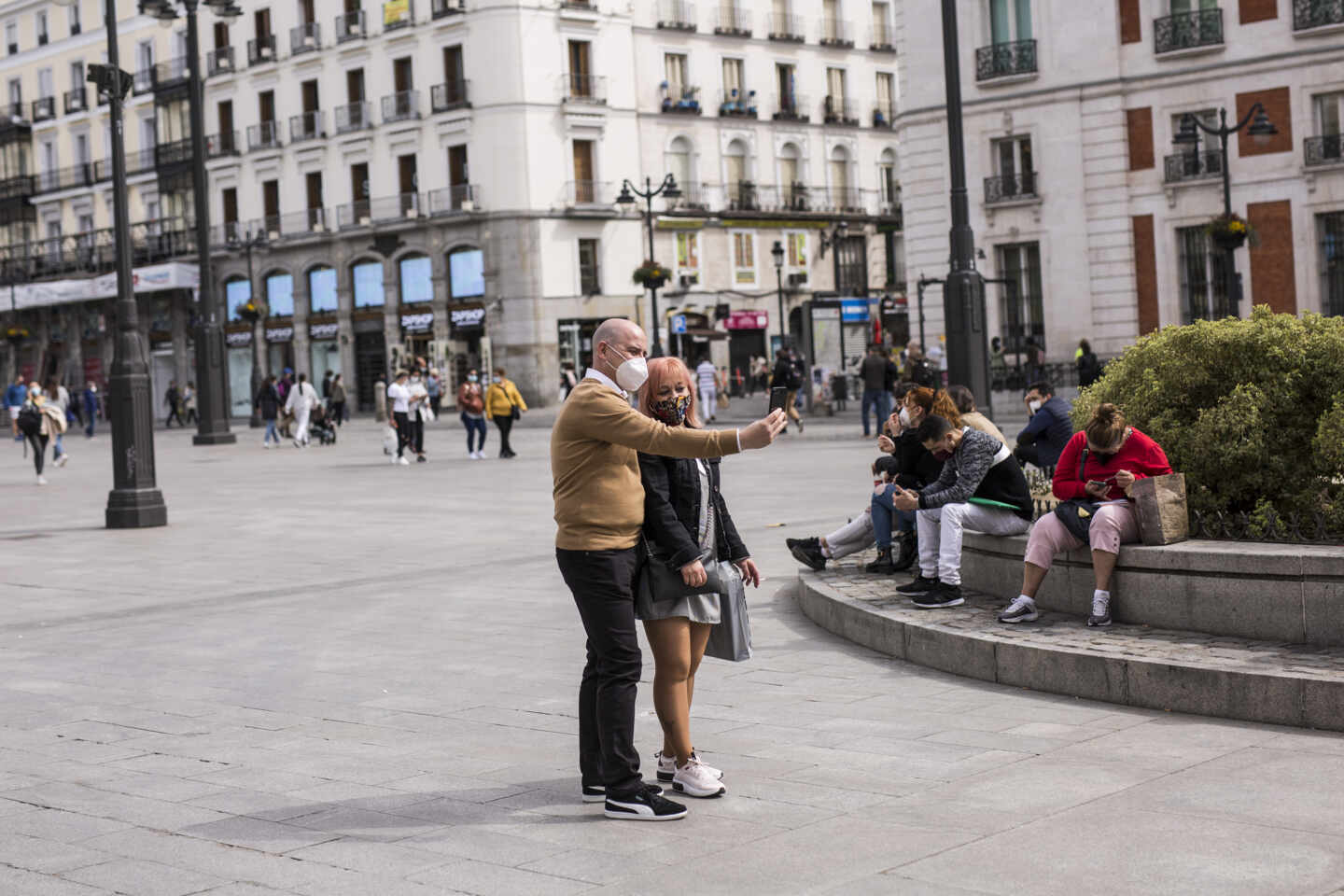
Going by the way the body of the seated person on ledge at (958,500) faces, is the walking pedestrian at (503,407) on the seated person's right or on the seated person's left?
on the seated person's right

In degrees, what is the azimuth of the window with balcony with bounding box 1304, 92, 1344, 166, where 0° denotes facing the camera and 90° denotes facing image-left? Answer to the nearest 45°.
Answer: approximately 45°

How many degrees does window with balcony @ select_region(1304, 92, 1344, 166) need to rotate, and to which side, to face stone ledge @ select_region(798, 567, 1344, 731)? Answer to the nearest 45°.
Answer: approximately 45° to its left

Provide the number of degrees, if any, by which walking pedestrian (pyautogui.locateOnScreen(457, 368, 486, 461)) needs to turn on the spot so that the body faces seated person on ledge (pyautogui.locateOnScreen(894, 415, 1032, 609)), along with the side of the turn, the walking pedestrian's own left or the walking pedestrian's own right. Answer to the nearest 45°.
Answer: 0° — they already face them

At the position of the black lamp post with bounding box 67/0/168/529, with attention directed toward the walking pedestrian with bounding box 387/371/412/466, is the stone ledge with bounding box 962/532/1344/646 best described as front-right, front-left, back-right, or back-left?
back-right

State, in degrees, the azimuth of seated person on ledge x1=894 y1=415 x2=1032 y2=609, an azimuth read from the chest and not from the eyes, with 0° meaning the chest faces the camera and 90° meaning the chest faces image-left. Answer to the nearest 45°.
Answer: approximately 90°

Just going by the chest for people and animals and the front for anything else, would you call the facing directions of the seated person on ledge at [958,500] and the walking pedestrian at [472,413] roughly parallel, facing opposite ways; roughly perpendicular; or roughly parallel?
roughly perpendicular

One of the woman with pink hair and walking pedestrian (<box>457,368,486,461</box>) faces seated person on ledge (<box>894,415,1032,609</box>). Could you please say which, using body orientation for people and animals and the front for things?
the walking pedestrian

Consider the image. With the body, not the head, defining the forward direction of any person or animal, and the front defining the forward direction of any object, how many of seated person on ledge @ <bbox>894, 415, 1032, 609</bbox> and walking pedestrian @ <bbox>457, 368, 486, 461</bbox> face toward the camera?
1

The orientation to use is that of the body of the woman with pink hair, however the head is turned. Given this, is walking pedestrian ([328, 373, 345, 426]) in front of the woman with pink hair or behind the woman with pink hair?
behind
